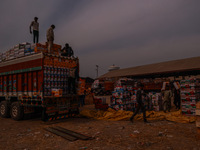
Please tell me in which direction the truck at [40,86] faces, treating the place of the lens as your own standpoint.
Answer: facing away from the viewer and to the left of the viewer

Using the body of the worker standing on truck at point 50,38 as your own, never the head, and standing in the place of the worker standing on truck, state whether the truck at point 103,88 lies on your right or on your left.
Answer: on your left
